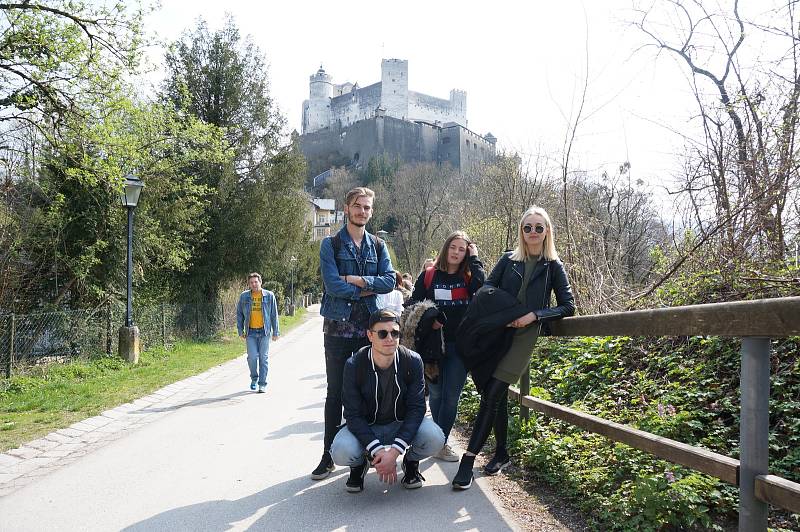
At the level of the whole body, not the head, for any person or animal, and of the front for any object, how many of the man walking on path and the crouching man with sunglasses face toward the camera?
2

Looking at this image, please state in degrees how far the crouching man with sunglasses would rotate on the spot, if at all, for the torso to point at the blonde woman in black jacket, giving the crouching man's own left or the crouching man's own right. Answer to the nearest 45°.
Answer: approximately 90° to the crouching man's own left

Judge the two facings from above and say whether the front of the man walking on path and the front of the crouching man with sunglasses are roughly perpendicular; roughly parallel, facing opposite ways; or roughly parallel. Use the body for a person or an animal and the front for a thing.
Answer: roughly parallel

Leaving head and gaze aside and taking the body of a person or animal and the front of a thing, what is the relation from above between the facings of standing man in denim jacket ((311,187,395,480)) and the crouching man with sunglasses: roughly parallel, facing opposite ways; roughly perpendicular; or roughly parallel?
roughly parallel

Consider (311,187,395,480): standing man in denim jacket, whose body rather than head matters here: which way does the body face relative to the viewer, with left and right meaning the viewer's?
facing the viewer

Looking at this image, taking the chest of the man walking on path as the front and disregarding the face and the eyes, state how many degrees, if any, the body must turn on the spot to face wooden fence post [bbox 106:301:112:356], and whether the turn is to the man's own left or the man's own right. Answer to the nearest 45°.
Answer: approximately 135° to the man's own right

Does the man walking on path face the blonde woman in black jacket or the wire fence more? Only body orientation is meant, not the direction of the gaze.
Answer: the blonde woman in black jacket

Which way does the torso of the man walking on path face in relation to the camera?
toward the camera

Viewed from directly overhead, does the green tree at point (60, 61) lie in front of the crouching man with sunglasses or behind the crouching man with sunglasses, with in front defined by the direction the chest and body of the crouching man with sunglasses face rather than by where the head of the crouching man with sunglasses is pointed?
behind

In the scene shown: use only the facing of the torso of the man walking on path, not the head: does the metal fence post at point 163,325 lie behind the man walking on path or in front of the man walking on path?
behind
